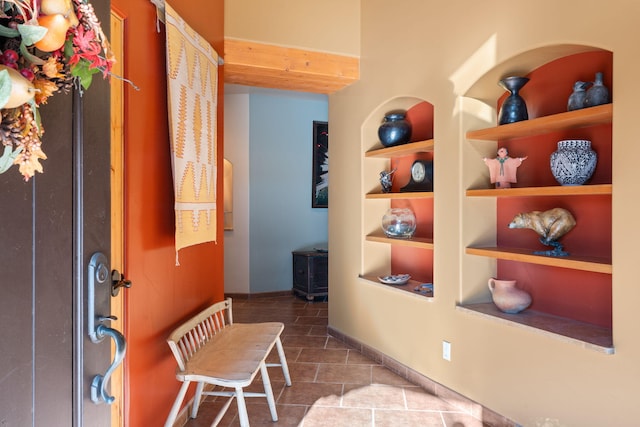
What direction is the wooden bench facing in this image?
to the viewer's right

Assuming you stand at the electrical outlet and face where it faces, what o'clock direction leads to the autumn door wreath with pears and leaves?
The autumn door wreath with pears and leaves is roughly at 11 o'clock from the electrical outlet.

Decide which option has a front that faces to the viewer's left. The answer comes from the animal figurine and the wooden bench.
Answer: the animal figurine

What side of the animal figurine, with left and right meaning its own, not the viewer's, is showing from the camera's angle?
left
